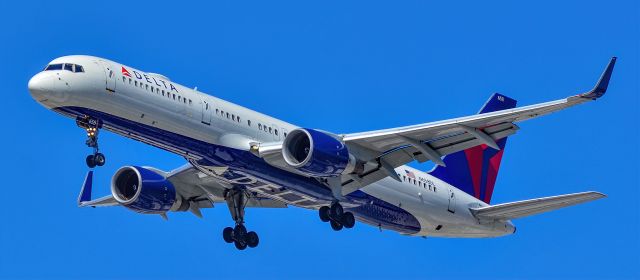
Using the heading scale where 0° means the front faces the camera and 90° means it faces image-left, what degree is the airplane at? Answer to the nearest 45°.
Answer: approximately 45°
